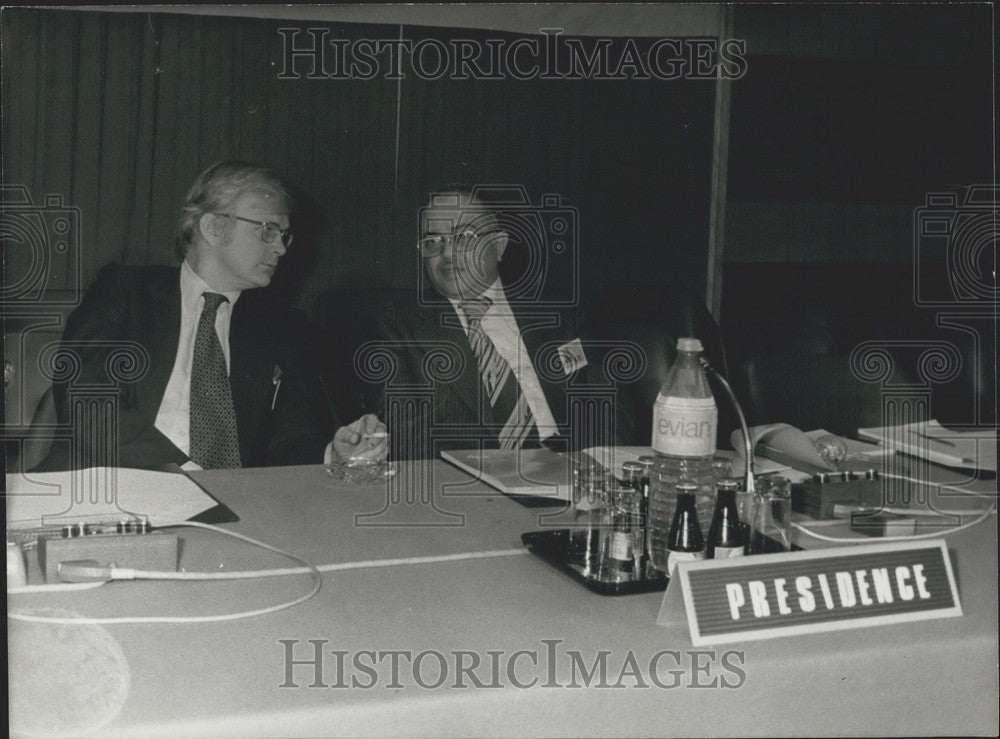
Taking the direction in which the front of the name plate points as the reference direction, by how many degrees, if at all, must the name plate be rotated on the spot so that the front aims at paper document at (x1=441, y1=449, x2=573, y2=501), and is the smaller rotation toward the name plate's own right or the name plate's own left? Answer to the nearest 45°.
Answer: approximately 135° to the name plate's own right

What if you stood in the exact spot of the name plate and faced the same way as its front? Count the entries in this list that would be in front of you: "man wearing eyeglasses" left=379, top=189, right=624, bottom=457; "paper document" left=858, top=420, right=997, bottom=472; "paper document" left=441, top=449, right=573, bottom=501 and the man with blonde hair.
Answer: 0

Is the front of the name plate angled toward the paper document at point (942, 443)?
no

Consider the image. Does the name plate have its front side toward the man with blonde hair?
no

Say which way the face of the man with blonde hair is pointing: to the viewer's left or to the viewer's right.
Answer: to the viewer's right

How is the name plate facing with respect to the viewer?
toward the camera

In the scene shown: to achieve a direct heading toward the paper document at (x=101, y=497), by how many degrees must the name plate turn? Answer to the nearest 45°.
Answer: approximately 90° to its right
